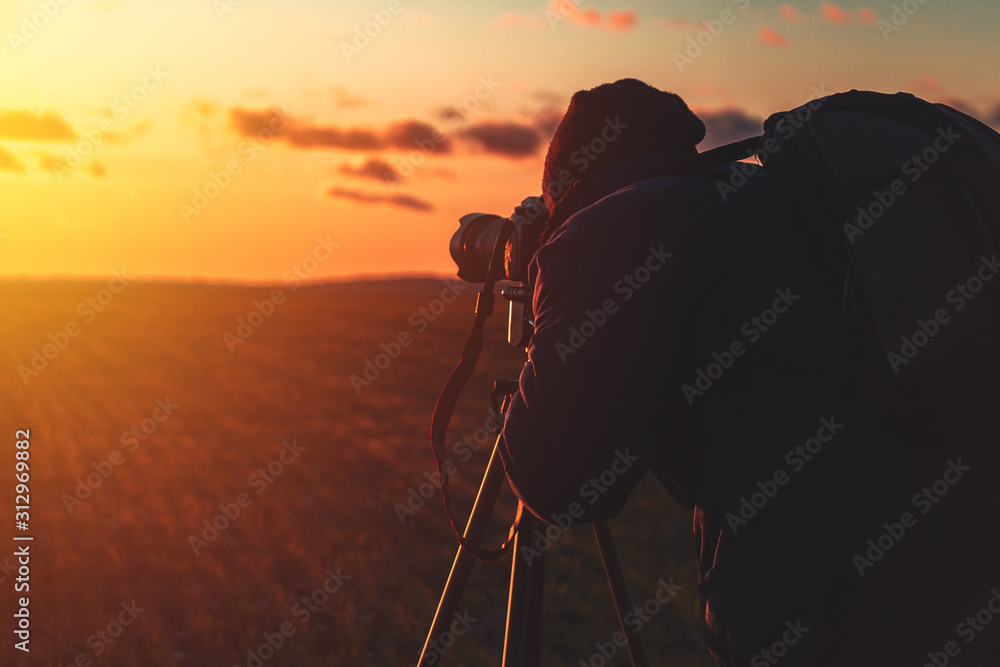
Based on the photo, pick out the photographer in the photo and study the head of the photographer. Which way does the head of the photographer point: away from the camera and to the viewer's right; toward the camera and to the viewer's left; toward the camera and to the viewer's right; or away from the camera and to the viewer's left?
away from the camera and to the viewer's left

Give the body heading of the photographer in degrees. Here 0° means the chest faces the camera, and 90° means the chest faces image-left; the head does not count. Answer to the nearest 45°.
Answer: approximately 135°
